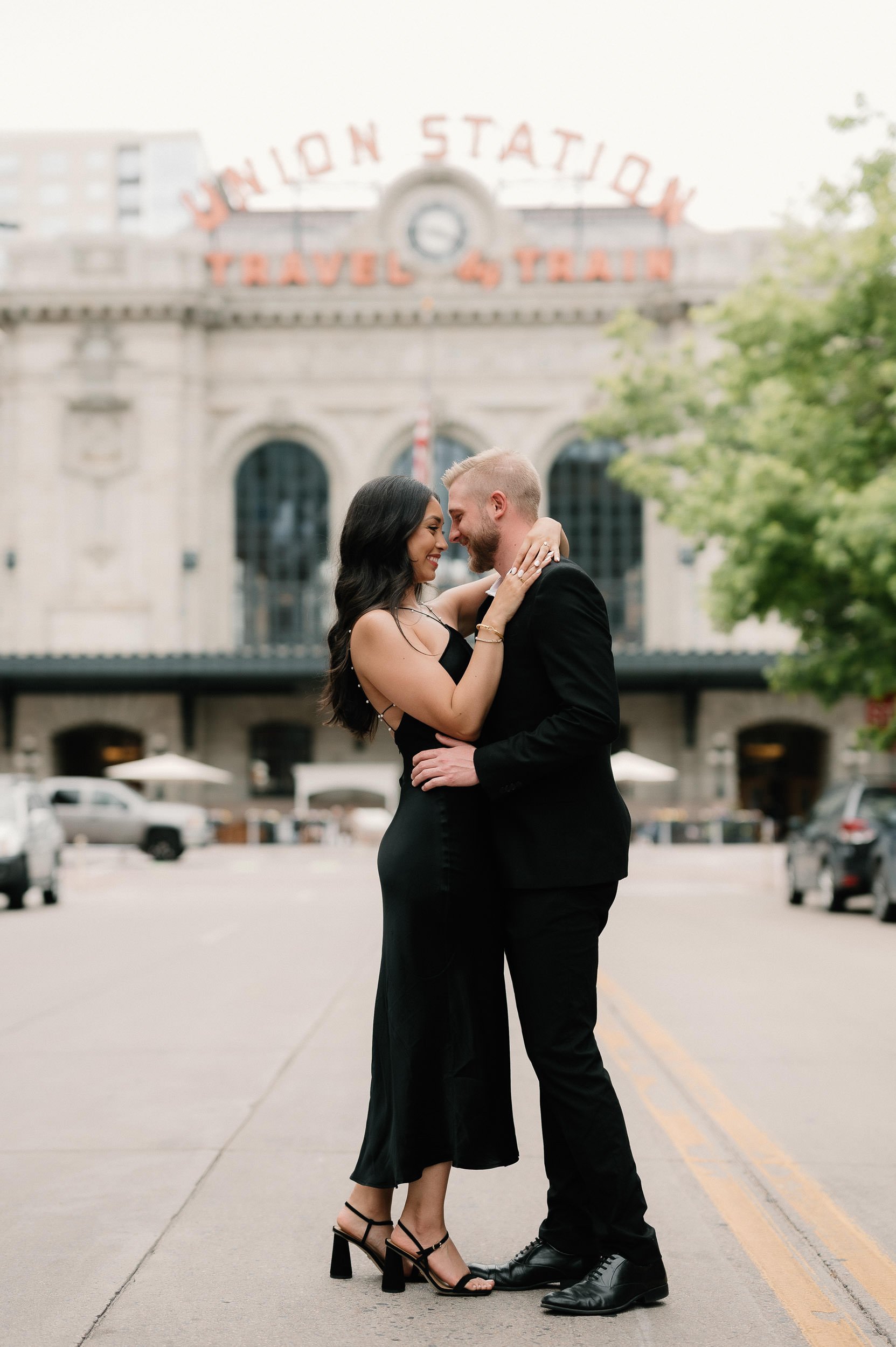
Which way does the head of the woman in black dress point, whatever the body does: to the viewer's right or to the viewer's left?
to the viewer's right

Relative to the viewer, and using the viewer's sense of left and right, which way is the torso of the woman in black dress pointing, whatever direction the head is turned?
facing to the right of the viewer

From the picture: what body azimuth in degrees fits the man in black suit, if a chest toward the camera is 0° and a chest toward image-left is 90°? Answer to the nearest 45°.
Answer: approximately 90°

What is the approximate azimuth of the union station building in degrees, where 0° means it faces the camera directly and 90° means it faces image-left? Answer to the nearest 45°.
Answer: approximately 0°

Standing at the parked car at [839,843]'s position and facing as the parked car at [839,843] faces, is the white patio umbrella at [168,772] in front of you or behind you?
in front

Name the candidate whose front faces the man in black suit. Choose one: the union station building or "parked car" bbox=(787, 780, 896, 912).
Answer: the union station building

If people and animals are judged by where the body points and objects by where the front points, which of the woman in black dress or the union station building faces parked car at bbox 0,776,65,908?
the union station building

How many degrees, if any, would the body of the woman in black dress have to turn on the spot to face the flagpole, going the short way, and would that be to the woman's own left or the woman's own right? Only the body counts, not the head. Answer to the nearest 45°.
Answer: approximately 90° to the woman's own left

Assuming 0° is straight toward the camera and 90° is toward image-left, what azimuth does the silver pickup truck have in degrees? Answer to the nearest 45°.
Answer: approximately 315°

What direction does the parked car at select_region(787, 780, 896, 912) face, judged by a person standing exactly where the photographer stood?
facing away from the viewer and to the left of the viewer

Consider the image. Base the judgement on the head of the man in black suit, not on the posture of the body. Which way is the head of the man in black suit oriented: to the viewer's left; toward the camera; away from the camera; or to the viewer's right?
to the viewer's left
